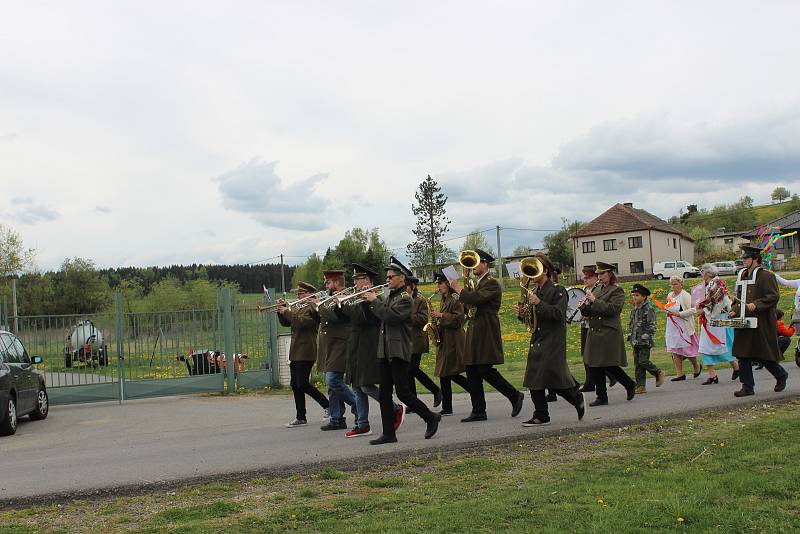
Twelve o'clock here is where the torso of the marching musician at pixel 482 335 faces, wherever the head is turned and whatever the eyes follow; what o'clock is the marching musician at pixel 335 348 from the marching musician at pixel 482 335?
the marching musician at pixel 335 348 is roughly at 12 o'clock from the marching musician at pixel 482 335.

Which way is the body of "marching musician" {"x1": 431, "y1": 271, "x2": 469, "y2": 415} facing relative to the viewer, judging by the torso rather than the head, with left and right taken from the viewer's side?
facing to the left of the viewer

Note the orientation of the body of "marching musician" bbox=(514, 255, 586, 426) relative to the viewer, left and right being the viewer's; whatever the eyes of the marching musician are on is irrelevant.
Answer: facing to the left of the viewer

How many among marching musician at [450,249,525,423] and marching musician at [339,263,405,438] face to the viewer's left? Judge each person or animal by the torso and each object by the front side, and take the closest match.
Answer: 2

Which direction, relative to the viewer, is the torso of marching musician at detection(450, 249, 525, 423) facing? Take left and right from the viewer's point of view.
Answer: facing to the left of the viewer

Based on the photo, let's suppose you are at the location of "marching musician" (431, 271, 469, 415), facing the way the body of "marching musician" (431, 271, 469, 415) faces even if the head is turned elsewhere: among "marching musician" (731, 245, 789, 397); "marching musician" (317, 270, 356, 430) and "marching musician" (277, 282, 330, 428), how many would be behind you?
1

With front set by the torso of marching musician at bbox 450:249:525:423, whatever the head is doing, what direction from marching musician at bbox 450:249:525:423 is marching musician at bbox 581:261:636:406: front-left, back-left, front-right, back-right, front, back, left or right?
back-right

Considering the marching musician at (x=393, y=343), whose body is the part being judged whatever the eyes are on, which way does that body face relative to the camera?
to the viewer's left

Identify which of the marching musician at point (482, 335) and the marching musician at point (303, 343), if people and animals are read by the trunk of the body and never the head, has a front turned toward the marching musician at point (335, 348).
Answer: the marching musician at point (482, 335)

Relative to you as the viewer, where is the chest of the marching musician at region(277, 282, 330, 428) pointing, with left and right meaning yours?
facing to the left of the viewer

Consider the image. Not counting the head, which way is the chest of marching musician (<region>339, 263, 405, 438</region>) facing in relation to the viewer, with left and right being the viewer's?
facing to the left of the viewer

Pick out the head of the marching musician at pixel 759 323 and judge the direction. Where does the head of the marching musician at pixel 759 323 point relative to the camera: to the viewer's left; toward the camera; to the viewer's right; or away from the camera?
to the viewer's left

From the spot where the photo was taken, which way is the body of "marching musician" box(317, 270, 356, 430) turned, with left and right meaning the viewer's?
facing to the left of the viewer
